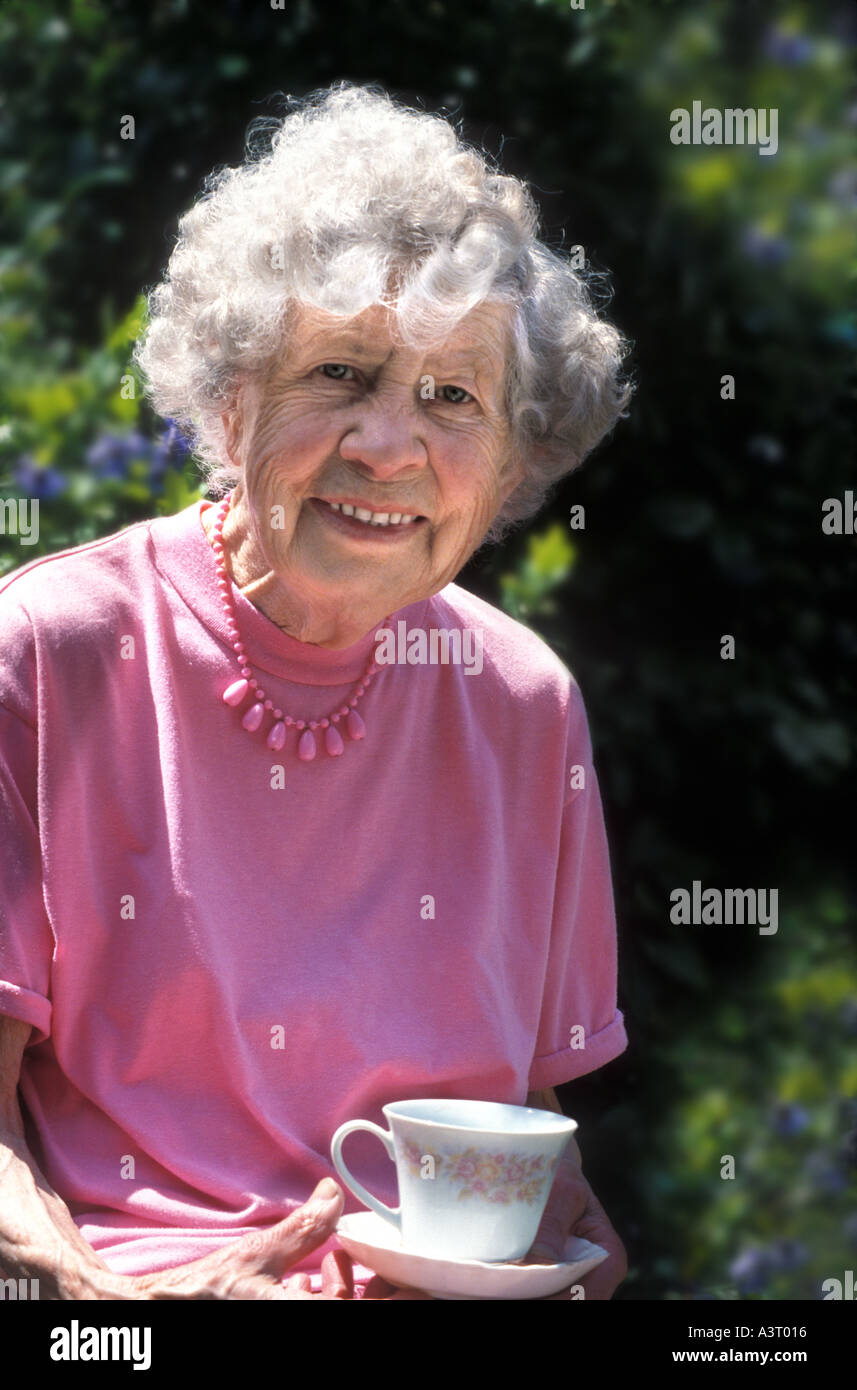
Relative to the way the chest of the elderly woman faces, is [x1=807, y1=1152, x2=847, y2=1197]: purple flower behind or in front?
behind

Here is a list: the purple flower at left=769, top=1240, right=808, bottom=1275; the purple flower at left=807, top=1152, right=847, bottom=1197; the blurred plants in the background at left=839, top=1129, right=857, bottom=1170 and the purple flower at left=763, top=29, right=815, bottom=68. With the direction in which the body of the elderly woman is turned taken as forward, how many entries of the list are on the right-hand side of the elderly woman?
0

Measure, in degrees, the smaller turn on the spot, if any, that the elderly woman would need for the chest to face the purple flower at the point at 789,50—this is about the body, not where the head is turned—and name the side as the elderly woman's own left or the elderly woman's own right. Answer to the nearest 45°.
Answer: approximately 135° to the elderly woman's own left

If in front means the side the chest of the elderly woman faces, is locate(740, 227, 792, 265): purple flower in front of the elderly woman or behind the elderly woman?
behind

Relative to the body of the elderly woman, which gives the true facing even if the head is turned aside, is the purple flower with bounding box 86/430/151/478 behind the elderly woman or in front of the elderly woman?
behind

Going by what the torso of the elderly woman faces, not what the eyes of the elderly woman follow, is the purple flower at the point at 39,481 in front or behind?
behind

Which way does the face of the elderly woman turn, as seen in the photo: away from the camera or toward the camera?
toward the camera

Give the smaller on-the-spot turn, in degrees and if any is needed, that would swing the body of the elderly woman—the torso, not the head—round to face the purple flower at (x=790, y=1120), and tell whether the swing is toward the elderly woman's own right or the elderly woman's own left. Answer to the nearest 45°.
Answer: approximately 135° to the elderly woman's own left

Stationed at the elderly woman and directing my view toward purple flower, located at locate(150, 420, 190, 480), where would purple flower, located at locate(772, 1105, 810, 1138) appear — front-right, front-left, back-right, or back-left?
front-right

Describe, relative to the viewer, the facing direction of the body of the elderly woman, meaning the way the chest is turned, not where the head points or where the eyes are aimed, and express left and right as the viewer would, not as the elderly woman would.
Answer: facing the viewer

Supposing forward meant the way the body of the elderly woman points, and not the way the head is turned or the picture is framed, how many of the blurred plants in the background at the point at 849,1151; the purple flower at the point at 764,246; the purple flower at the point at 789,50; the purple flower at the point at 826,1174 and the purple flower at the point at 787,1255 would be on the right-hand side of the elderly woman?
0

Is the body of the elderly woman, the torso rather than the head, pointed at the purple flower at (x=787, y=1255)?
no

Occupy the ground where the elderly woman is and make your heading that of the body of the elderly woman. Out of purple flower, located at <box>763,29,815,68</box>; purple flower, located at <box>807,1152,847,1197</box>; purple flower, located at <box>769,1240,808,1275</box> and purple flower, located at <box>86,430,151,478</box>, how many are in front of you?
0

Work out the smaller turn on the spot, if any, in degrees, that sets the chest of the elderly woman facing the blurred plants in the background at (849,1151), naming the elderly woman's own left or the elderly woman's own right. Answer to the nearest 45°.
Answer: approximately 135° to the elderly woman's own left

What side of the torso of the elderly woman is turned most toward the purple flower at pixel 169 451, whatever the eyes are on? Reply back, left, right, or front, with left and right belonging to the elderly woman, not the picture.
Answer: back
